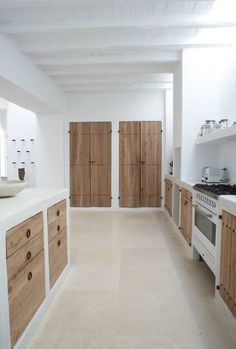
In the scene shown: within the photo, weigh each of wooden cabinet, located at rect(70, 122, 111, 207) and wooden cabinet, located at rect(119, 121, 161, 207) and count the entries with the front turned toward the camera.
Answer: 2

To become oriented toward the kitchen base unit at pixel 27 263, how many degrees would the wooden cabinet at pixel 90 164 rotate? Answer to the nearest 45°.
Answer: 0° — it already faces it

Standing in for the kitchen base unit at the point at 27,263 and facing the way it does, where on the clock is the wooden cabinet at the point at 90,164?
The wooden cabinet is roughly at 8 o'clock from the kitchen base unit.

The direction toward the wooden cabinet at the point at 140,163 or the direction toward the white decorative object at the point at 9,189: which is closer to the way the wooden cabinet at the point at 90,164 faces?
the white decorative object

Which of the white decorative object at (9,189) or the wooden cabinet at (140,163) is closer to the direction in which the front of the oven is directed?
the white decorative object

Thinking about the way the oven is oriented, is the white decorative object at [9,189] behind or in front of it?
in front

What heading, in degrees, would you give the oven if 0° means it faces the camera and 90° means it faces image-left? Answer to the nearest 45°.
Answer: approximately 45°

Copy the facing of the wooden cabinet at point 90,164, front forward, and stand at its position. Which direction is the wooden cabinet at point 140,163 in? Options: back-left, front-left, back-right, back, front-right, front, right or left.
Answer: left

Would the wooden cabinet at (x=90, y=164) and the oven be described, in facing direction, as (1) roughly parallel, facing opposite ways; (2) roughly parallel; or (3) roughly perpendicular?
roughly perpendicular

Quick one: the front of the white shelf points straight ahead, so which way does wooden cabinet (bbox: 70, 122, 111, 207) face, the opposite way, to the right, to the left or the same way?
to the left
